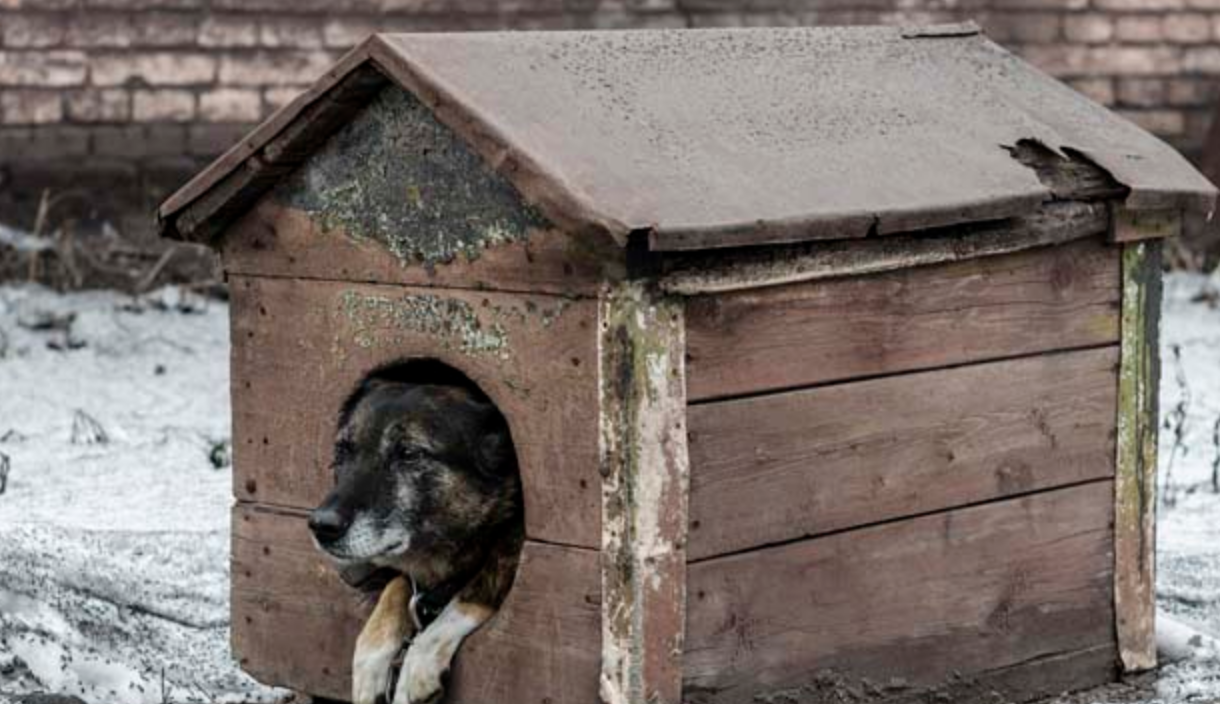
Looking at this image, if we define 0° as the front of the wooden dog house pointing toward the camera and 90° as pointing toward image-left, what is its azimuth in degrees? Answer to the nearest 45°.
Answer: approximately 45°

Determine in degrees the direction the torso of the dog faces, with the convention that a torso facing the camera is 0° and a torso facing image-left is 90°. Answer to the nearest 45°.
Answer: approximately 45°
